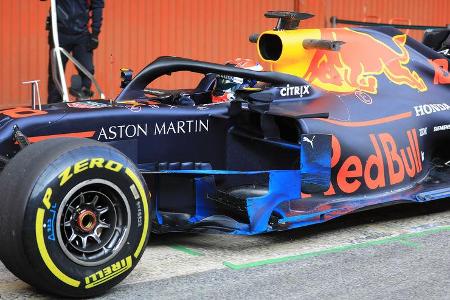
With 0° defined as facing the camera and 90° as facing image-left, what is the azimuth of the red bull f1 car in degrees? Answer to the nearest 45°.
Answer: approximately 45°
